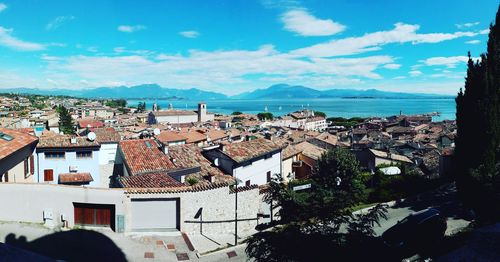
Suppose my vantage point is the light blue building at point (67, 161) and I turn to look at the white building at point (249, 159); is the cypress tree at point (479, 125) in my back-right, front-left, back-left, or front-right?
front-right

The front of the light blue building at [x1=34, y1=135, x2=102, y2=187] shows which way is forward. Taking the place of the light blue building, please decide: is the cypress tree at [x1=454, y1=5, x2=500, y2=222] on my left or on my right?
on my left

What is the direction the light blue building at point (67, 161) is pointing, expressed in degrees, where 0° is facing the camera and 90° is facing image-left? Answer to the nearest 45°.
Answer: approximately 0°

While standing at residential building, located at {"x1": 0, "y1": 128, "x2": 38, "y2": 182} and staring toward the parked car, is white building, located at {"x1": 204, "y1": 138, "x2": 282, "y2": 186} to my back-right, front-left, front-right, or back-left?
front-left

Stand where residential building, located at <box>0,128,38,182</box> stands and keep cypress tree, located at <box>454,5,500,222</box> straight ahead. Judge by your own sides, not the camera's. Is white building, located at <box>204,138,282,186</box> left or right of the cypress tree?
left

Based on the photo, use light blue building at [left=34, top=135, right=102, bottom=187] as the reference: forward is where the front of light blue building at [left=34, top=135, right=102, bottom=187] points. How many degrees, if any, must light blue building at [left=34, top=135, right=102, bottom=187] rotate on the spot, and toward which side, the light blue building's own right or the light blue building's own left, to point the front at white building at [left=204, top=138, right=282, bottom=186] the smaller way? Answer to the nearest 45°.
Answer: approximately 90° to the light blue building's own left

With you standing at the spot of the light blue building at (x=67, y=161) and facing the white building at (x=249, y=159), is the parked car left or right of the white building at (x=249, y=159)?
right

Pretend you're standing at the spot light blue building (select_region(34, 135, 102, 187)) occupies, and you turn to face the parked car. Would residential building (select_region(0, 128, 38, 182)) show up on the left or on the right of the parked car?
right

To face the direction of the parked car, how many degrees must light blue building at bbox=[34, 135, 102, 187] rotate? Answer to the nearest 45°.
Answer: approximately 45° to its left

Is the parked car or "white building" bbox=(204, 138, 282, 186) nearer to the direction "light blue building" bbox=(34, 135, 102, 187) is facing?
the parked car
